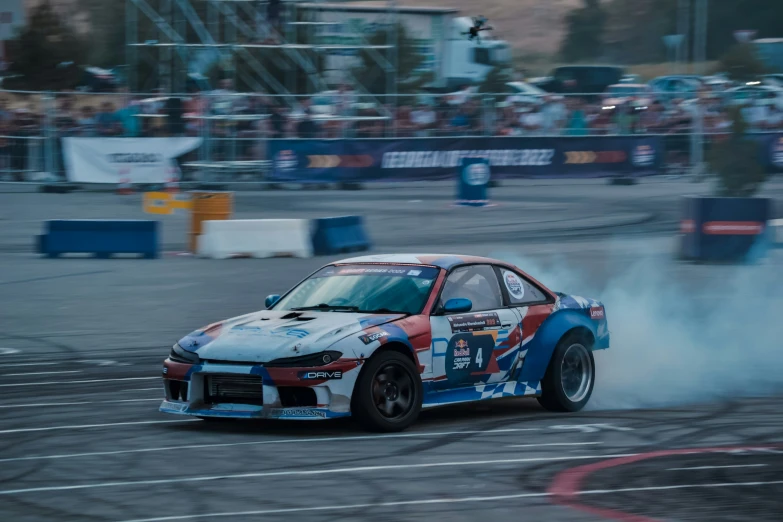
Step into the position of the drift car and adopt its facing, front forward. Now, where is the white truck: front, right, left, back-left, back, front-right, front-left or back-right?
back-right

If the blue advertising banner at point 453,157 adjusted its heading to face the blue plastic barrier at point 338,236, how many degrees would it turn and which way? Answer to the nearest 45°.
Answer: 0° — it already faces it

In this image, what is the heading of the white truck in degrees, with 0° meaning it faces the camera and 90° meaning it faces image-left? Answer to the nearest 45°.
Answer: approximately 315°

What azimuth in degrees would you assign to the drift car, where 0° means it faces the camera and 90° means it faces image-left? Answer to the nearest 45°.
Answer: approximately 45°

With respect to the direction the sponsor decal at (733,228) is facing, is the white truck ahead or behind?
behind

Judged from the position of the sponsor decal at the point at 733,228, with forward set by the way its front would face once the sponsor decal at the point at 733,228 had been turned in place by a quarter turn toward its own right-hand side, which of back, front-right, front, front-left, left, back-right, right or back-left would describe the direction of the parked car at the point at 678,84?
right

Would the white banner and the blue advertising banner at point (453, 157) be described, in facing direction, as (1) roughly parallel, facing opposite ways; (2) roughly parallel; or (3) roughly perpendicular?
roughly parallel

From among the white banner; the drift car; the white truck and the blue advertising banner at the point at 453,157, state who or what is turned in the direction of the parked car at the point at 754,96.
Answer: the white truck

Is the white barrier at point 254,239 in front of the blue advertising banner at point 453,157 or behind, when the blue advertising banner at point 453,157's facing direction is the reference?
in front

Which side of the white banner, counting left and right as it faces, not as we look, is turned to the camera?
front

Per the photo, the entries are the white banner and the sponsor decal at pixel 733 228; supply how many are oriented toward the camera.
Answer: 2

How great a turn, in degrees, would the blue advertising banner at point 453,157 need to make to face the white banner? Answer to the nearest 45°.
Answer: approximately 90° to its right

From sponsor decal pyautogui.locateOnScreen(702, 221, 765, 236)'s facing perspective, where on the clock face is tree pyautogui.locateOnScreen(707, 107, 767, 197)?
The tree is roughly at 6 o'clock from the sponsor decal.

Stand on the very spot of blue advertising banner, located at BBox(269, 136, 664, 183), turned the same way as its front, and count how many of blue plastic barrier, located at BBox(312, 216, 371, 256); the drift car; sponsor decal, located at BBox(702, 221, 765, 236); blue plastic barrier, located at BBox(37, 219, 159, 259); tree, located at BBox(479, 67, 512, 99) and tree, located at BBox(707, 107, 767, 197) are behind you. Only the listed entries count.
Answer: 1

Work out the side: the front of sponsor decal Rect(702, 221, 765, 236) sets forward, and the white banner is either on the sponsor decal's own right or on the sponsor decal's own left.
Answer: on the sponsor decal's own right

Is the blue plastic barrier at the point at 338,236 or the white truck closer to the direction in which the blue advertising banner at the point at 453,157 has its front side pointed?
the blue plastic barrier

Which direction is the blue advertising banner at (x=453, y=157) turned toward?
toward the camera

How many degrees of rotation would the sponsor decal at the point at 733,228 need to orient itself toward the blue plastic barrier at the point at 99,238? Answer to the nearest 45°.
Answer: approximately 90° to its right

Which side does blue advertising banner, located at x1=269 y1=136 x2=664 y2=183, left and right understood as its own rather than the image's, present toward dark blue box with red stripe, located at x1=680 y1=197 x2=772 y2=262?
front

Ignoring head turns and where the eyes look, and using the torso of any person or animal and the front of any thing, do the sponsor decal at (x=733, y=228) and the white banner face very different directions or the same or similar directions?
same or similar directions

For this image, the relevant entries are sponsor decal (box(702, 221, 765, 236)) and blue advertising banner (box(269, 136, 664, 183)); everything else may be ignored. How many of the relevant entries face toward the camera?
2
